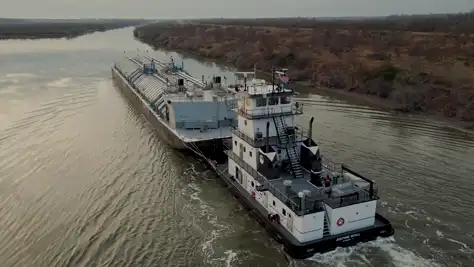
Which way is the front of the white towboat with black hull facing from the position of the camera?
facing away from the viewer and to the left of the viewer
